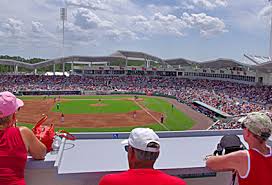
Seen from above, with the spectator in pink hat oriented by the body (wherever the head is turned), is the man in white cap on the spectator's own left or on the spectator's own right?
on the spectator's own right

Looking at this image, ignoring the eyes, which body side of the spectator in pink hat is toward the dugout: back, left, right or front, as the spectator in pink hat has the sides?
front

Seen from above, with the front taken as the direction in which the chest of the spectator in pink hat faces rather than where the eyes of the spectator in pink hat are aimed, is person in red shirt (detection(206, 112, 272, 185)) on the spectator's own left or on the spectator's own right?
on the spectator's own right

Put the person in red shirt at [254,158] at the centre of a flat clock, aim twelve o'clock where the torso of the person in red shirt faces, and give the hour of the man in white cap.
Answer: The man in white cap is roughly at 9 o'clock from the person in red shirt.

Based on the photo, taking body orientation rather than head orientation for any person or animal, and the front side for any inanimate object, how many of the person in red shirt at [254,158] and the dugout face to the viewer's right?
0

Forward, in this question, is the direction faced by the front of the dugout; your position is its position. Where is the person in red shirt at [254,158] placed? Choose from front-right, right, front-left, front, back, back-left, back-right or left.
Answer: front-left

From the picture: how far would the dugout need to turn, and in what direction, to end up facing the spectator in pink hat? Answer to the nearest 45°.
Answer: approximately 45° to its left

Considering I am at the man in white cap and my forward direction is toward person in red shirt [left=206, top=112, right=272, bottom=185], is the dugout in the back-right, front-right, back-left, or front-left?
front-left

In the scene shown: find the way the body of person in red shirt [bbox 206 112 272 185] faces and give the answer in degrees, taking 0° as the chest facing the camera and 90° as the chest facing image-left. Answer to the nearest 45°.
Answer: approximately 135°

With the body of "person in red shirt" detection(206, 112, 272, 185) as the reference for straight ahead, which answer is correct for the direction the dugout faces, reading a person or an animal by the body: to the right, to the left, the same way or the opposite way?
to the left

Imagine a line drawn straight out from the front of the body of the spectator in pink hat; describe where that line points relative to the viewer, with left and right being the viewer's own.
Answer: facing away from the viewer and to the right of the viewer

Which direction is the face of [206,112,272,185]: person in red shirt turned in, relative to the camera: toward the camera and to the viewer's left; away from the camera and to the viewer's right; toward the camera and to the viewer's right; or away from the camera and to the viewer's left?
away from the camera and to the viewer's left

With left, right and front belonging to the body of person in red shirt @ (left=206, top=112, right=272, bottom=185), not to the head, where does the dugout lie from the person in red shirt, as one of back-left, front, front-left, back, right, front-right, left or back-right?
front-right

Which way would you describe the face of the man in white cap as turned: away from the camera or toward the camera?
away from the camera

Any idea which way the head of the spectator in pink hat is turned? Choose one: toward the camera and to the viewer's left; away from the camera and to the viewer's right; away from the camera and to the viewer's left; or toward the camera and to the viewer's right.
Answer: away from the camera and to the viewer's right

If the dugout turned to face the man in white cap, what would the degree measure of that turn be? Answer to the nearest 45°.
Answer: approximately 45° to its left

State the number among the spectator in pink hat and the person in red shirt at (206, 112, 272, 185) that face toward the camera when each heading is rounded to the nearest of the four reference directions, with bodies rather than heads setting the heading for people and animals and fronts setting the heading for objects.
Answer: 0
